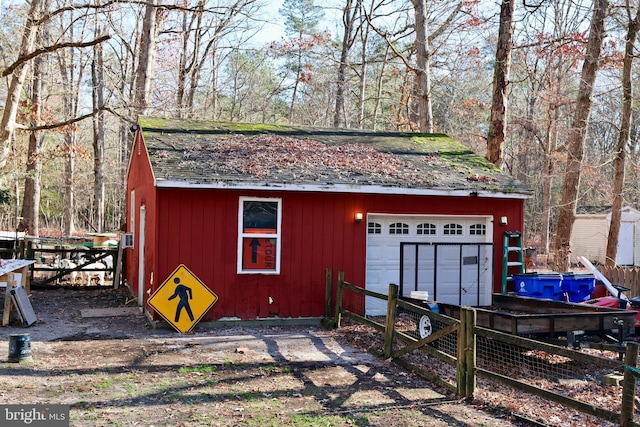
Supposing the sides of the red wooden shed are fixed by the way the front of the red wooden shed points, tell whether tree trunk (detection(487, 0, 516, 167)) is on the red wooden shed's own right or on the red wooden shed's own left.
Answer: on the red wooden shed's own left

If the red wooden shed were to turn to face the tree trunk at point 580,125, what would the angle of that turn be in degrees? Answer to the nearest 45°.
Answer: approximately 135° to its left

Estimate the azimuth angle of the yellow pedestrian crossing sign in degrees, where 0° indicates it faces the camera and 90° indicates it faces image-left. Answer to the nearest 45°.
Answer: approximately 0°

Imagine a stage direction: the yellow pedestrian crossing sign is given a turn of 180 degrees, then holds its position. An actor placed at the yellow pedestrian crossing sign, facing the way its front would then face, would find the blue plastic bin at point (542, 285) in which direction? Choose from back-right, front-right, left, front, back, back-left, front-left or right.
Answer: right

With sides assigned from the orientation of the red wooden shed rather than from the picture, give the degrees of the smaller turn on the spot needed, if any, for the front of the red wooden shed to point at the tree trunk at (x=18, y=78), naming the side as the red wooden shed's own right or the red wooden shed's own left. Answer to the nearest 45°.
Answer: approximately 90° to the red wooden shed's own right

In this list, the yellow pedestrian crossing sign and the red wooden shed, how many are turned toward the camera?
2

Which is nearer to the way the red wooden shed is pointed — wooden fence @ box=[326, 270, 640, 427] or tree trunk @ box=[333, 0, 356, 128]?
the wooden fence

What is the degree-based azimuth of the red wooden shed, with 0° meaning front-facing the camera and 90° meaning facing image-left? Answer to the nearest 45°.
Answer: approximately 0°

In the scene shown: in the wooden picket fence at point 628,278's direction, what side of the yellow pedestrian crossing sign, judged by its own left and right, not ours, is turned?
left

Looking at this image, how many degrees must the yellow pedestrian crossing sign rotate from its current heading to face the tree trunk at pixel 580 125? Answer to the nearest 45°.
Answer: approximately 90° to its left

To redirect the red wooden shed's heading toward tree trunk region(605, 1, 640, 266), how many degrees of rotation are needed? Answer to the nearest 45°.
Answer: approximately 135° to its left

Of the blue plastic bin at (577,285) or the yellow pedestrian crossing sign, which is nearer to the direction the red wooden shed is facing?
the yellow pedestrian crossing sign
